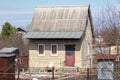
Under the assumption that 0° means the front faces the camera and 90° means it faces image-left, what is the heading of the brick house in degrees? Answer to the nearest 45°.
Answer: approximately 0°
